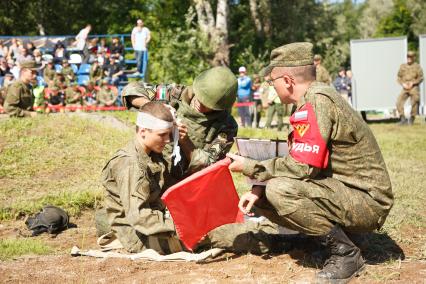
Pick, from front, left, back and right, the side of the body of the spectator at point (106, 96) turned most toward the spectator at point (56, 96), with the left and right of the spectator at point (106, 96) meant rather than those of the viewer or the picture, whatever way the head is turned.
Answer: right

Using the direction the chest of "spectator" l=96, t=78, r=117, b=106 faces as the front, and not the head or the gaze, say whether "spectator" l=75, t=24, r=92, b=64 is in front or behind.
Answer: behind

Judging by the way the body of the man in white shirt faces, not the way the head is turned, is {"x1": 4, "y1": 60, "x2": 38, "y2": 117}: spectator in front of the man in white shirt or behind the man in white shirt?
in front

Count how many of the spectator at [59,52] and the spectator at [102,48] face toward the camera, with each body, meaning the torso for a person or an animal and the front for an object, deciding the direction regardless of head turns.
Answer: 2

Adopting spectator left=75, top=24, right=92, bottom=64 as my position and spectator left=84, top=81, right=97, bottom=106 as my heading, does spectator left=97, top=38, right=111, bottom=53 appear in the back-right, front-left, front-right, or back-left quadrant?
back-left

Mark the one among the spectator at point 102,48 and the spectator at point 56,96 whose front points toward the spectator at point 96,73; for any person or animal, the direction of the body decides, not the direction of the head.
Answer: the spectator at point 102,48

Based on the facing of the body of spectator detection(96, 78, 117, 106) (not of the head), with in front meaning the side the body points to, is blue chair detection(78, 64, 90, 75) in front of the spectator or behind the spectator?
behind

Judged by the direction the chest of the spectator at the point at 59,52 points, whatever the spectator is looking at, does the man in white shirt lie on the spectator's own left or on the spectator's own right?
on the spectator's own left

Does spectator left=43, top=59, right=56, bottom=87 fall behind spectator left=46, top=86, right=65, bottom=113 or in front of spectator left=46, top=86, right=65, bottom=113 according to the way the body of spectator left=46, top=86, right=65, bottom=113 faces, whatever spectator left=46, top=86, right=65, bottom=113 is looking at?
behind

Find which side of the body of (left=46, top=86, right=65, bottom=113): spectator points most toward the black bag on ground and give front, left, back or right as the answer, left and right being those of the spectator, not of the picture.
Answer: front

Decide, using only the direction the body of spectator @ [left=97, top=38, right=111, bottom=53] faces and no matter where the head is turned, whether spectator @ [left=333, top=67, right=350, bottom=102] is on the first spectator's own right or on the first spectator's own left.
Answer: on the first spectator's own left
